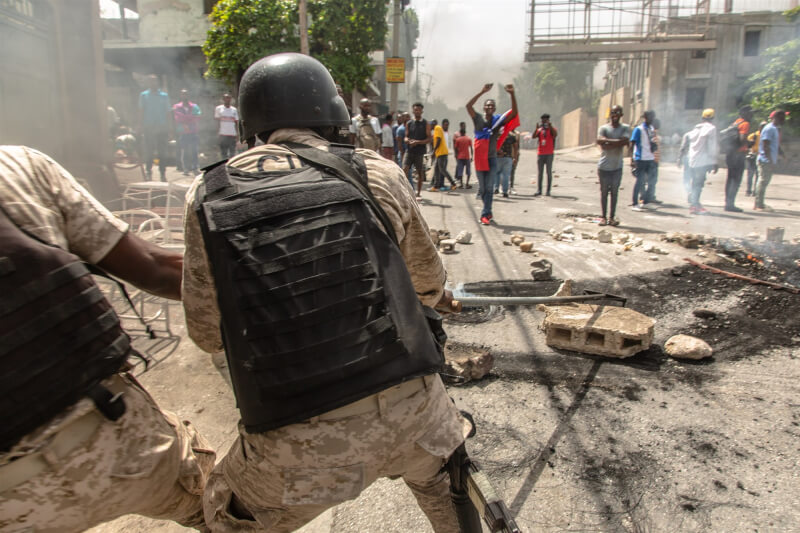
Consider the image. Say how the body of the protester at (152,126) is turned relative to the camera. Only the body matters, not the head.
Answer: toward the camera

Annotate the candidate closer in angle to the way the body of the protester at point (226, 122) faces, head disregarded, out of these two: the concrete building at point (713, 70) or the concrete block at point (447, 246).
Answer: the concrete block

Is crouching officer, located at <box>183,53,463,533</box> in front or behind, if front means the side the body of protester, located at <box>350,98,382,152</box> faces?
in front

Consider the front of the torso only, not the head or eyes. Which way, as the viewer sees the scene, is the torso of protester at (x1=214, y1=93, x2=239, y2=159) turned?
toward the camera

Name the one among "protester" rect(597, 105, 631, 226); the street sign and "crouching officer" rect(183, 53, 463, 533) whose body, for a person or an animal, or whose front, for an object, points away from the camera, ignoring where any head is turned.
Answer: the crouching officer

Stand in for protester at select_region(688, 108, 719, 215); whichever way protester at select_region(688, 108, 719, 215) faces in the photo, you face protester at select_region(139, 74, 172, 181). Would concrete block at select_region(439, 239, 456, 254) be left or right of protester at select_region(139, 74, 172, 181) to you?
left

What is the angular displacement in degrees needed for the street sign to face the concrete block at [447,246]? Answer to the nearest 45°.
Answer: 0° — it already faces it

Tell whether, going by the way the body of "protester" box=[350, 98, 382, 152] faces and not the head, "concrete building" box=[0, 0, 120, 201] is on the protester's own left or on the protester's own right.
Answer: on the protester's own right

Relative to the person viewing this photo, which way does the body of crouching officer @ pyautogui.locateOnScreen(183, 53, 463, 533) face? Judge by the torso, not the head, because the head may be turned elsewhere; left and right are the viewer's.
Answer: facing away from the viewer

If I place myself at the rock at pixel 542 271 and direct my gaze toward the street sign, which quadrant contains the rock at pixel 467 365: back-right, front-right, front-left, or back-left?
back-left
